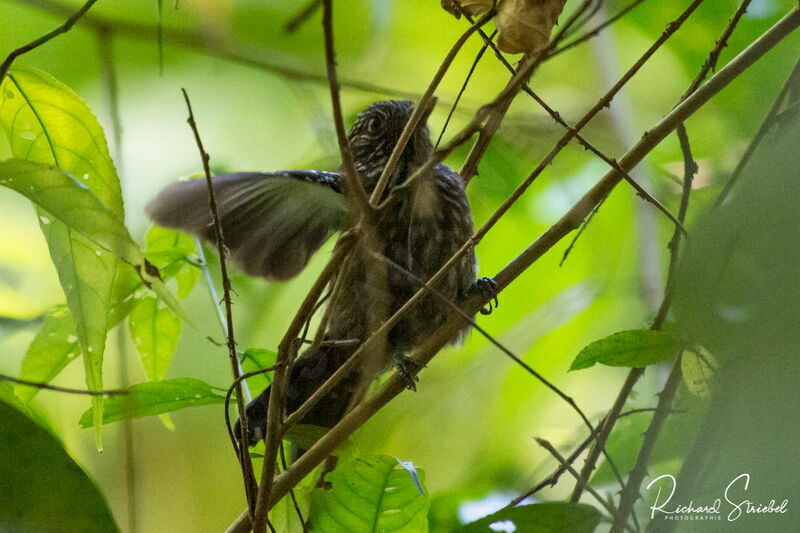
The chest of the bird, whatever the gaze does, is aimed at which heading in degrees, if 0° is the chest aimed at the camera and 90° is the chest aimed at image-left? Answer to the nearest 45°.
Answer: approximately 315°
